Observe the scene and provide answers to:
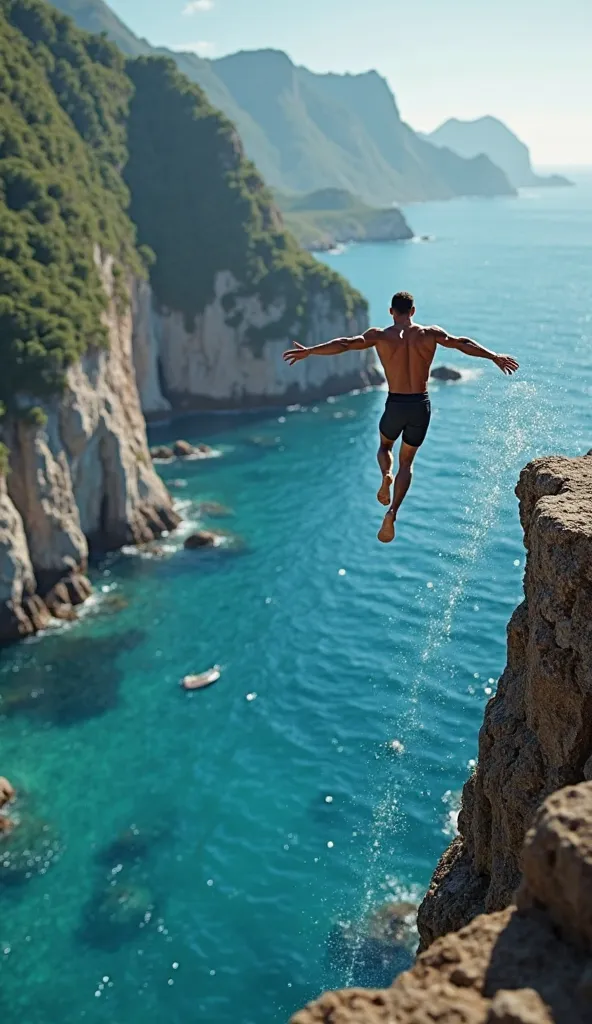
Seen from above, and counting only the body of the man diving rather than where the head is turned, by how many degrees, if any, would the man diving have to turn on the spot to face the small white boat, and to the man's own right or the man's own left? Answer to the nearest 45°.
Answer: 0° — they already face it

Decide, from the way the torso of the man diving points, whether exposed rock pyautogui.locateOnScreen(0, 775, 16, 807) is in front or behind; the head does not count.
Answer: in front

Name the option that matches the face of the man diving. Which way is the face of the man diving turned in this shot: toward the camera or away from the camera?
away from the camera

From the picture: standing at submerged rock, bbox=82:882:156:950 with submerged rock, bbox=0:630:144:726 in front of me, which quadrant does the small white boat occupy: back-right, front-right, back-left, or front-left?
front-right

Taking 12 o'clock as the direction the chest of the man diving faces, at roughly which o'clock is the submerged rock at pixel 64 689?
The submerged rock is roughly at 11 o'clock from the man diving.

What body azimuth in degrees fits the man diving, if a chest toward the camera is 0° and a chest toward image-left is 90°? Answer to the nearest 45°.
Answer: approximately 180°
